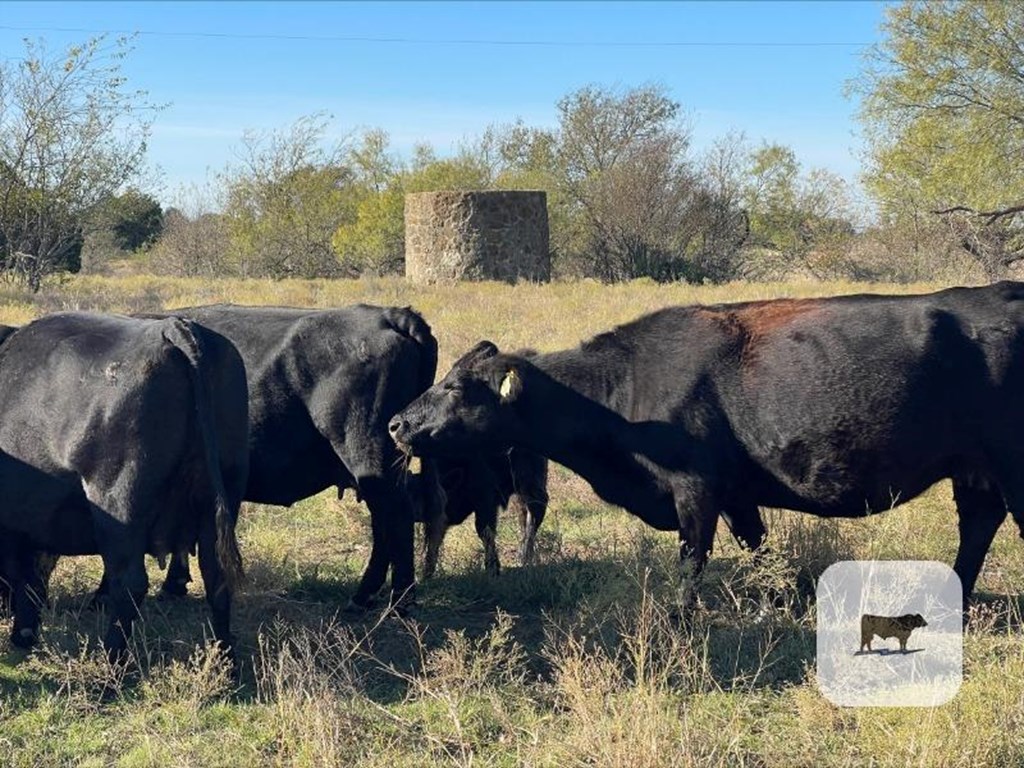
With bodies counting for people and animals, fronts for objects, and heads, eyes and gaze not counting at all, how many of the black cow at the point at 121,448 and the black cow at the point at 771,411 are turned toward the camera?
0

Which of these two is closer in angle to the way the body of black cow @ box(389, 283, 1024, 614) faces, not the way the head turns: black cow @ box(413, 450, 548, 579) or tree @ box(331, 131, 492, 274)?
the black cow

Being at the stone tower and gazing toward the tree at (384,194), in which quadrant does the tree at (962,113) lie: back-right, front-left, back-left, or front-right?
back-right

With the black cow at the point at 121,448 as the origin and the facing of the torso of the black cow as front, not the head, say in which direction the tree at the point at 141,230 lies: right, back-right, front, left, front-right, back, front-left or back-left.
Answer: front-right

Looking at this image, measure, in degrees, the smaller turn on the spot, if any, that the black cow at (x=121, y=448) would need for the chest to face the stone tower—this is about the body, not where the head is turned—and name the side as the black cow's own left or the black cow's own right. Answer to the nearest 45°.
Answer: approximately 45° to the black cow's own right

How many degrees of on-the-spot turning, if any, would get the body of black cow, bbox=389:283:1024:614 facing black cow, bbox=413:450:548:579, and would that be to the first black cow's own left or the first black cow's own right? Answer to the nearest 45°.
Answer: approximately 45° to the first black cow's own right

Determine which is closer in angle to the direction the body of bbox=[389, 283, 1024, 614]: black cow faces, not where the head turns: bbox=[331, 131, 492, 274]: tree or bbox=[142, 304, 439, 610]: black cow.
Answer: the black cow

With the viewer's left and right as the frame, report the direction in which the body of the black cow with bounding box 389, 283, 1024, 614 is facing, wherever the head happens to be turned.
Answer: facing to the left of the viewer

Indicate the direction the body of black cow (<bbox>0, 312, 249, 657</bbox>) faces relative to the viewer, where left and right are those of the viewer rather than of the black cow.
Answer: facing away from the viewer and to the left of the viewer

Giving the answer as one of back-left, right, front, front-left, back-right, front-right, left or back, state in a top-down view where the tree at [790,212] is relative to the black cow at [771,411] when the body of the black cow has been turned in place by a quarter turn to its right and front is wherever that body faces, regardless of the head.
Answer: front

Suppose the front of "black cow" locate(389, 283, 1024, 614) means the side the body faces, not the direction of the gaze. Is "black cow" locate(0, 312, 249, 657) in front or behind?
in front
